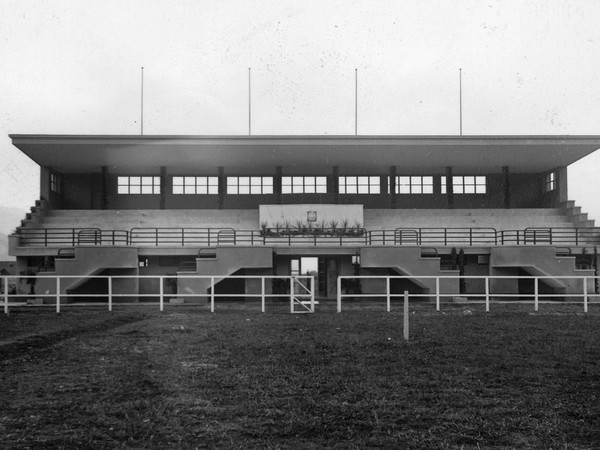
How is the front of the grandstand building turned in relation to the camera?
facing the viewer

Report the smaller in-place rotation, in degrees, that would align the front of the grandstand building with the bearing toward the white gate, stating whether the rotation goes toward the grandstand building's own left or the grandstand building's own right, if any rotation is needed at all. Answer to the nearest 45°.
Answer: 0° — it already faces it
